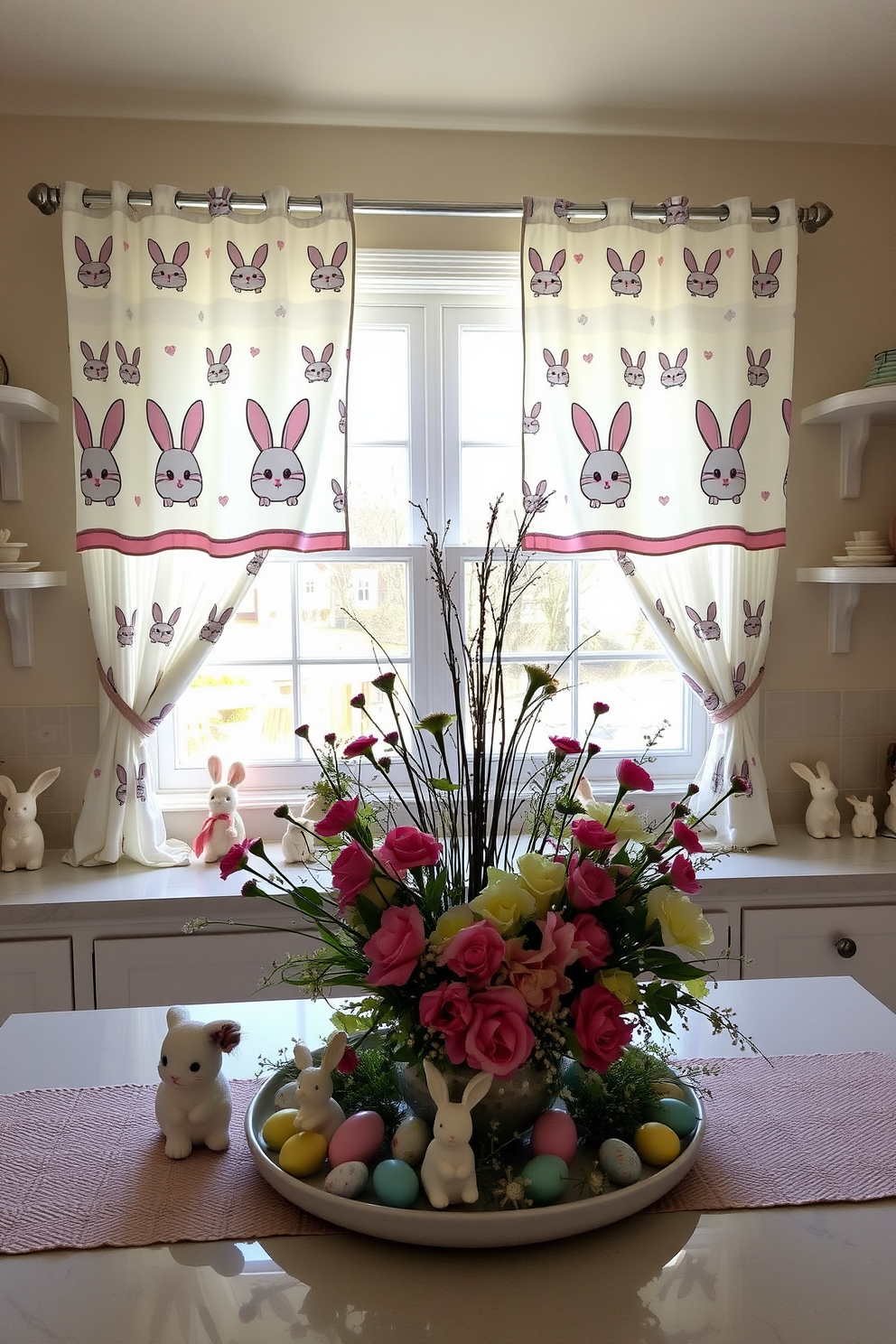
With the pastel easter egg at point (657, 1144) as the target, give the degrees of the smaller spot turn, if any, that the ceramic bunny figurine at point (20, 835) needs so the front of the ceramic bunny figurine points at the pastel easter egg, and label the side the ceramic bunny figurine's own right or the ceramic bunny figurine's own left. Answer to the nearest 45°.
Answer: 0° — it already faces it

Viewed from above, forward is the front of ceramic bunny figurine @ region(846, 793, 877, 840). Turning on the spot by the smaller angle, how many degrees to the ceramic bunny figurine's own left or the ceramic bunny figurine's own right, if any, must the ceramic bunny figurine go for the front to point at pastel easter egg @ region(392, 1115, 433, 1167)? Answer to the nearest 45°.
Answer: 0° — it already faces it

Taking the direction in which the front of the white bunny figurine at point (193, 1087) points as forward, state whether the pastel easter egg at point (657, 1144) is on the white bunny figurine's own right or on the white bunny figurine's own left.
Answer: on the white bunny figurine's own left

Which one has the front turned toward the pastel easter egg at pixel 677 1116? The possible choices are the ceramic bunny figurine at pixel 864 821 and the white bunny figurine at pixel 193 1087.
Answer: the ceramic bunny figurine
